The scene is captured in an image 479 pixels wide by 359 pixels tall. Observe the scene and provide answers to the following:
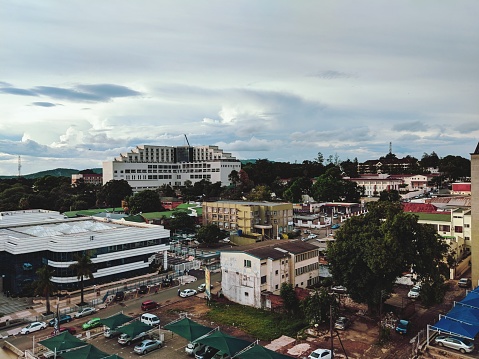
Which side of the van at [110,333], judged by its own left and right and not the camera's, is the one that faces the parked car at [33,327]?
right

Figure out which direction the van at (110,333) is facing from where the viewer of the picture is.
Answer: facing the viewer and to the left of the viewer

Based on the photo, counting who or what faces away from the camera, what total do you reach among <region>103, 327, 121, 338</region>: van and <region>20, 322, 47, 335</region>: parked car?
0

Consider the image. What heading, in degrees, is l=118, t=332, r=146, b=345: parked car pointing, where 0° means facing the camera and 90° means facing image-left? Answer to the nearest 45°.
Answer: approximately 225°

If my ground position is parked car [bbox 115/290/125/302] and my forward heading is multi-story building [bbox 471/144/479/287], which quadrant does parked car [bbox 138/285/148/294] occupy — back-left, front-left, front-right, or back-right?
front-left

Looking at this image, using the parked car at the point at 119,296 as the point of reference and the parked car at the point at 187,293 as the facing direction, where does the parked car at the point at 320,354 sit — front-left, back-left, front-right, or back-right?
front-right

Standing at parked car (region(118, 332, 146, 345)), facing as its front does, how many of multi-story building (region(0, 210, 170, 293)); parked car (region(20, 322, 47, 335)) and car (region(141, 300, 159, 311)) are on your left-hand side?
0

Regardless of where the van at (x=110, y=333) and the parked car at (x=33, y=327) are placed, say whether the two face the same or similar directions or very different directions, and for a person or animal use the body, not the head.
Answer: same or similar directions

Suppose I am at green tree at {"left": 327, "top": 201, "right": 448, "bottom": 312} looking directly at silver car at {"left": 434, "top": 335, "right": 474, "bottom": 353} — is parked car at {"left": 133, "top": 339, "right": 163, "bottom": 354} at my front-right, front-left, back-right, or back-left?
front-right

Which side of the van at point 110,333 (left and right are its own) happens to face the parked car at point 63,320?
right

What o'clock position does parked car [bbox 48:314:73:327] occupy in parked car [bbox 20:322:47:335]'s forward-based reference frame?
parked car [bbox 48:314:73:327] is roughly at 7 o'clock from parked car [bbox 20:322:47:335].

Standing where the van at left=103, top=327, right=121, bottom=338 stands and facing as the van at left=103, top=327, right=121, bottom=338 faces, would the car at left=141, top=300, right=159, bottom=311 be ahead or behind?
behind

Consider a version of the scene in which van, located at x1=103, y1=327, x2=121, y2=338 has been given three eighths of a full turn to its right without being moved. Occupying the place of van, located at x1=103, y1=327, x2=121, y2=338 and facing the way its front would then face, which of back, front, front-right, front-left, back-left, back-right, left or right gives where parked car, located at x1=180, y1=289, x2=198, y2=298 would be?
front-right
